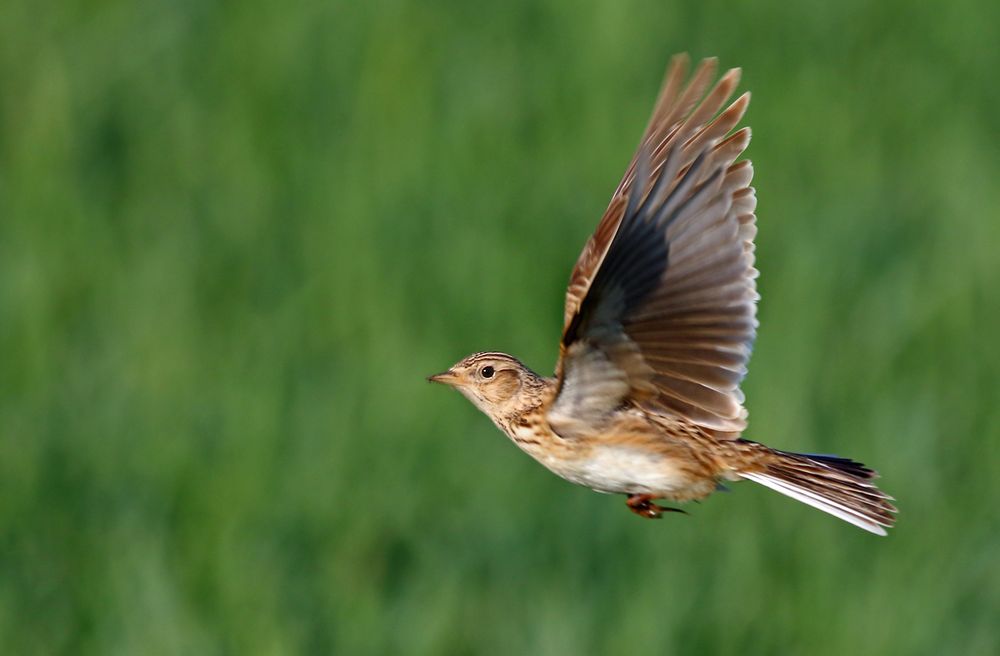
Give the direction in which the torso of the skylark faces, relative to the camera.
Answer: to the viewer's left
